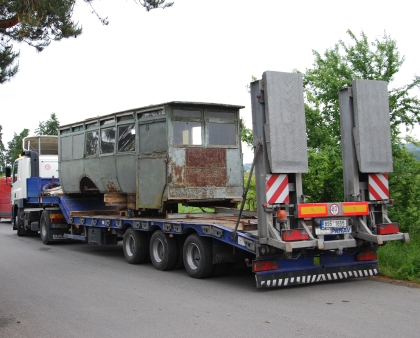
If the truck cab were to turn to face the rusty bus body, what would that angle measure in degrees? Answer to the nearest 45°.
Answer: approximately 135° to its left

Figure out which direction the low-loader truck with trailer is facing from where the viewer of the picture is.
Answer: facing away from the viewer and to the left of the viewer

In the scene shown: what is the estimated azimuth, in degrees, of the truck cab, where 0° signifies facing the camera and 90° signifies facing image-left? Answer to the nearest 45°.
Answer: approximately 135°

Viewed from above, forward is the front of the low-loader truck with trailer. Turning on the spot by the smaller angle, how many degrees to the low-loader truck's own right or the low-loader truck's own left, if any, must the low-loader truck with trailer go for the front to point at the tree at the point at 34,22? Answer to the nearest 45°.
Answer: approximately 45° to the low-loader truck's own left
